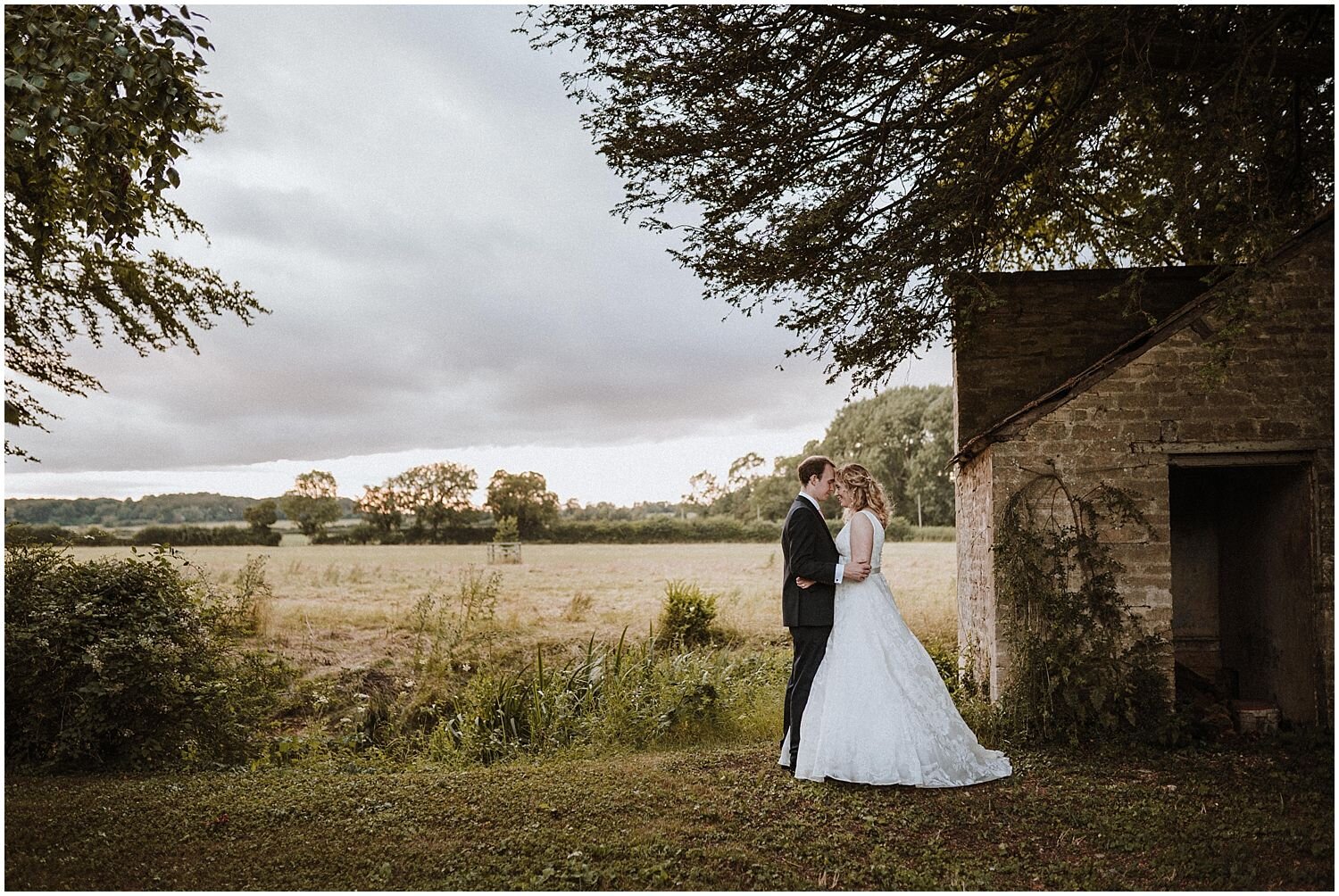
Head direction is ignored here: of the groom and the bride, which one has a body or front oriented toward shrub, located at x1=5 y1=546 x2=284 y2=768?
the bride

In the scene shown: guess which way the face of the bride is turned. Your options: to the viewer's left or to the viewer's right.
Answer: to the viewer's left

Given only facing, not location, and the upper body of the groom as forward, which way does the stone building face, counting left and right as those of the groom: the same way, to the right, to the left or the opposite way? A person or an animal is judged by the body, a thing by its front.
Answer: to the right

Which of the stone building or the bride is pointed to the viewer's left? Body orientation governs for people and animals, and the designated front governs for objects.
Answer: the bride

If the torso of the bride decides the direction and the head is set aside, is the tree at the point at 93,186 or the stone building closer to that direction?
the tree

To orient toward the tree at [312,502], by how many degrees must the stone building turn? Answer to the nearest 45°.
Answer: approximately 135° to its right

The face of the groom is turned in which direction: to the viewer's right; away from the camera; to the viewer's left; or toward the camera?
to the viewer's right

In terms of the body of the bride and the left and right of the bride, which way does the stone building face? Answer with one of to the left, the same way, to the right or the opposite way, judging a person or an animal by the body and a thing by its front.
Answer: to the left

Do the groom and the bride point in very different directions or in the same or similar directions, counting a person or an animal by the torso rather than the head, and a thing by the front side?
very different directions

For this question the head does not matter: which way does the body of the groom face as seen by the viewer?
to the viewer's right

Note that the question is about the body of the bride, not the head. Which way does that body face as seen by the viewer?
to the viewer's left
